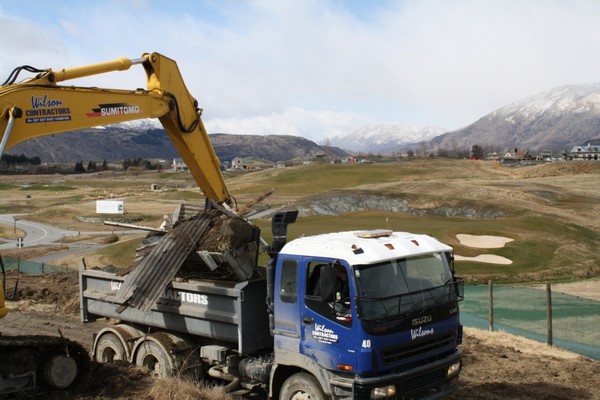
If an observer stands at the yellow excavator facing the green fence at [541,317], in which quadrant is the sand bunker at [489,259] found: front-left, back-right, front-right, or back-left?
front-left

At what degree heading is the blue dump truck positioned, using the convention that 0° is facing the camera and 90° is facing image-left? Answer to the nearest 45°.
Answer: approximately 315°

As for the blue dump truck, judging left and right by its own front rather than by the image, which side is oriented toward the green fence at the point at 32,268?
back

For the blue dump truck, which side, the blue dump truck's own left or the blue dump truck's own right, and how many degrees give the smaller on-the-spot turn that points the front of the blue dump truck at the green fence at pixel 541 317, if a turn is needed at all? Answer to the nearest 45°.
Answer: approximately 90° to the blue dump truck's own left

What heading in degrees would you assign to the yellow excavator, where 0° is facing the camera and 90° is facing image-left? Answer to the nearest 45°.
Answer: approximately 270°

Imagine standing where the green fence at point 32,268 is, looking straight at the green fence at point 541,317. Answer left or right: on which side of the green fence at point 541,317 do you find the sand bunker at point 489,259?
left

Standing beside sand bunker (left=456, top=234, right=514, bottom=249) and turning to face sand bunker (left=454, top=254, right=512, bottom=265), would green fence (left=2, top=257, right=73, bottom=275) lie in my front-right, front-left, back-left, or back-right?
front-right

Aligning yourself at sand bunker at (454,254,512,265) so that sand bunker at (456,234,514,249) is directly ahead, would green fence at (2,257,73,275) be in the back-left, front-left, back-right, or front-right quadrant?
back-left

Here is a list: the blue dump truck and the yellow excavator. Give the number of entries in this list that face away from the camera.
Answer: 0

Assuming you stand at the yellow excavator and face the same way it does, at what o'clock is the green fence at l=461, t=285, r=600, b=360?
The green fence is roughly at 11 o'clock from the yellow excavator.

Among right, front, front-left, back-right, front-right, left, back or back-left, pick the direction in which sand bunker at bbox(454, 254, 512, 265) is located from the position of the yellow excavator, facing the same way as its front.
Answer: front-left

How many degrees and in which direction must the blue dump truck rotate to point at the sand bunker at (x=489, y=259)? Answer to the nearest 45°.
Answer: approximately 90° to its left

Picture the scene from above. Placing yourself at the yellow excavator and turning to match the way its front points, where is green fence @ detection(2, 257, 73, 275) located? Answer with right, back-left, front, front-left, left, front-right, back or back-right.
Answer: left

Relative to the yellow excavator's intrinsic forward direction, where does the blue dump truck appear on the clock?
The blue dump truck is roughly at 1 o'clock from the yellow excavator.
